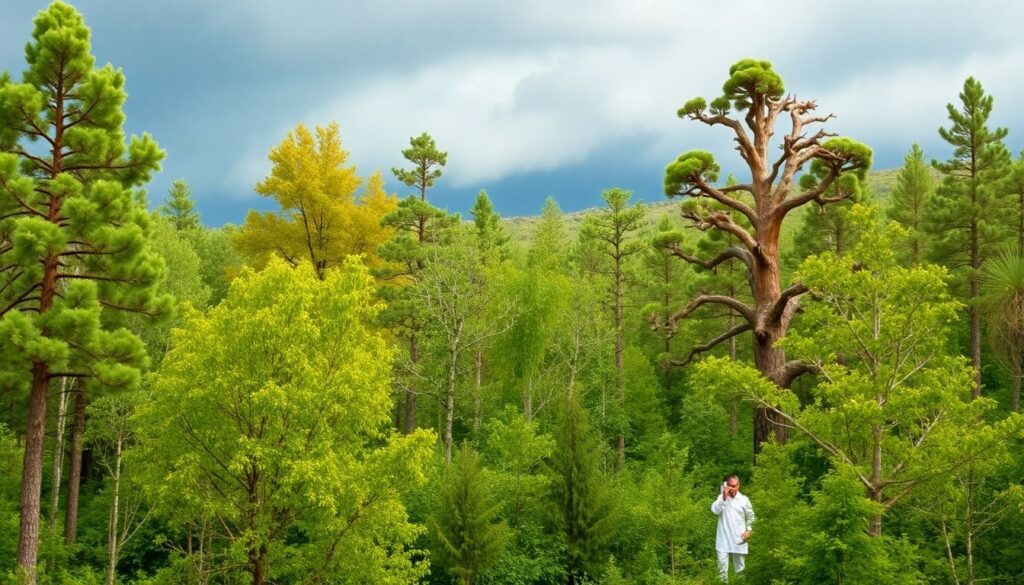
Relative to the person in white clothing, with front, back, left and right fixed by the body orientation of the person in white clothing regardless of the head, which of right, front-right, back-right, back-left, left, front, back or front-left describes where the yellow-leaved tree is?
back-right

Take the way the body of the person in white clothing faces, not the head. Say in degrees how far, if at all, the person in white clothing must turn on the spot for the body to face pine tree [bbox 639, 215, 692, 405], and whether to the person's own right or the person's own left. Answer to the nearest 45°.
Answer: approximately 180°

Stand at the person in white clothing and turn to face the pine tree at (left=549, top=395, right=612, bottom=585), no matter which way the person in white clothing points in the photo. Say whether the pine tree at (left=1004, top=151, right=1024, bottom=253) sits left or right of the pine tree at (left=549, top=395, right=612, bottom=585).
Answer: right

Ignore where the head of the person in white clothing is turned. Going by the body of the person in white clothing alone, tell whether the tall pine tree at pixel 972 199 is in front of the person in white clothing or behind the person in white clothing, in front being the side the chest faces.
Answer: behind

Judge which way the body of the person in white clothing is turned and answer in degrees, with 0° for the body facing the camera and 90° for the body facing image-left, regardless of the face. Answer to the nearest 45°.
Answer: approximately 0°

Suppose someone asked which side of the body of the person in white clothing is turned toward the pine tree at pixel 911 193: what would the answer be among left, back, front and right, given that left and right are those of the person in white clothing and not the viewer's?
back

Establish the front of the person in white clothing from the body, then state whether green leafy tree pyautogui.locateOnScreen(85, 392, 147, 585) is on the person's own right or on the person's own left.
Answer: on the person's own right

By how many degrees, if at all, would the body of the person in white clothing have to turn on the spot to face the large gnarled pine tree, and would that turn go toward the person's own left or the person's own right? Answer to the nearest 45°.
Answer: approximately 180°

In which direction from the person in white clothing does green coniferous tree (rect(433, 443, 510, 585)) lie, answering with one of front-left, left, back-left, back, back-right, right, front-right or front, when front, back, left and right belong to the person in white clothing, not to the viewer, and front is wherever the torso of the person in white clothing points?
back-right
